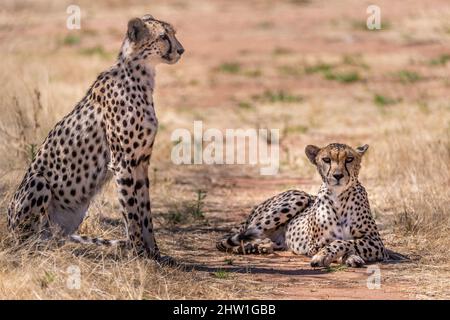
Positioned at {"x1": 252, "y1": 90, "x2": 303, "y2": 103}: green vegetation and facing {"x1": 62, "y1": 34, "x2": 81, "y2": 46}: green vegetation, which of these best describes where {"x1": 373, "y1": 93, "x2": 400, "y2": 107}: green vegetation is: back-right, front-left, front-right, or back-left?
back-right

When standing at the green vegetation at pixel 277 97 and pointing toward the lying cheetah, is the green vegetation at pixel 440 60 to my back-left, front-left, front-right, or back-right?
back-left

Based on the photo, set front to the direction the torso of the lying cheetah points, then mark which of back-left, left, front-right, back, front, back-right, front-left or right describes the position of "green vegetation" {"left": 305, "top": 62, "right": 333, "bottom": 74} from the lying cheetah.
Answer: back-left

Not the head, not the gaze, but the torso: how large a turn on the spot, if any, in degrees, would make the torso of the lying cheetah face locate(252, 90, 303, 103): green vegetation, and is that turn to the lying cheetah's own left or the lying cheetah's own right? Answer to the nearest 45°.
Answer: approximately 135° to the lying cheetah's own left

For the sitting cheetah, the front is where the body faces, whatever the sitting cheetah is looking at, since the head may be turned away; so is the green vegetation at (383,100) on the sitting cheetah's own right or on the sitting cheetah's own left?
on the sitting cheetah's own left

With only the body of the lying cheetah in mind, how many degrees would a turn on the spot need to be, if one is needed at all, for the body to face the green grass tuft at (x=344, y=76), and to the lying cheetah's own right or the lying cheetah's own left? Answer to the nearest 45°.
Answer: approximately 135° to the lying cheetah's own left

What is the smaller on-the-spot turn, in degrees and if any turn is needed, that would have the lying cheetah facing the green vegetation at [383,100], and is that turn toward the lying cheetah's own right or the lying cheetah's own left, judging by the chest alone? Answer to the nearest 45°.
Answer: approximately 135° to the lying cheetah's own left

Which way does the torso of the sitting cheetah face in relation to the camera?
to the viewer's right

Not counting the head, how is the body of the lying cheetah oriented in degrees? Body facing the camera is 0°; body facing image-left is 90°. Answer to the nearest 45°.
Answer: approximately 315°
